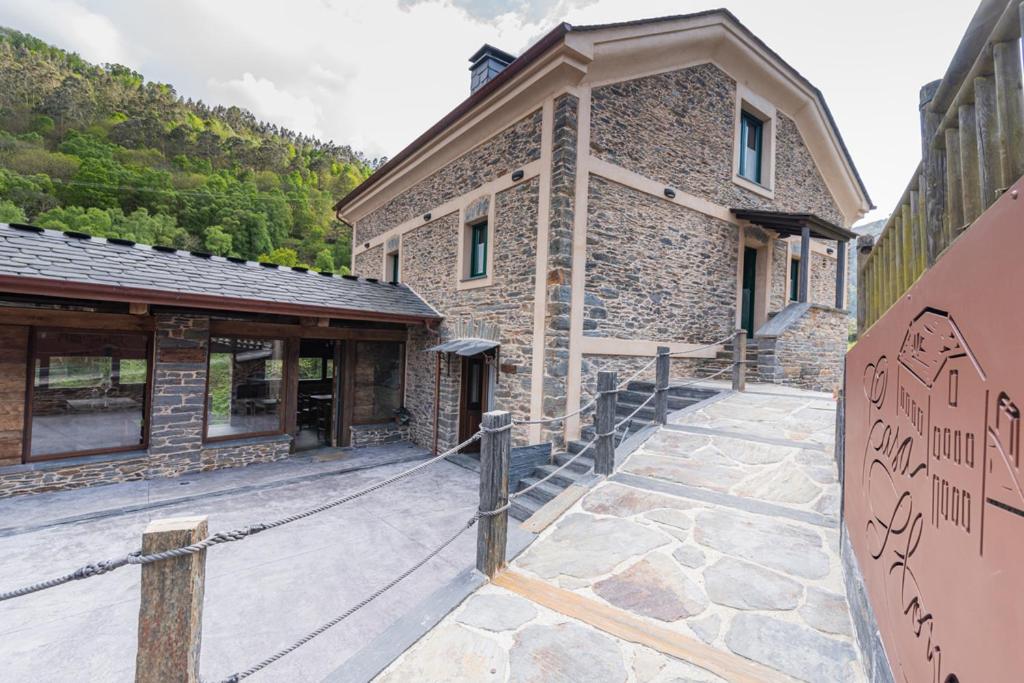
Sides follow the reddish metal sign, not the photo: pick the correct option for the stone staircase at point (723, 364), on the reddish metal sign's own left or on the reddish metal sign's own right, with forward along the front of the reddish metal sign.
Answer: on the reddish metal sign's own right

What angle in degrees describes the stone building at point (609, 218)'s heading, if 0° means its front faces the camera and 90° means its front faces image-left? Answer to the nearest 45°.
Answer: approximately 315°

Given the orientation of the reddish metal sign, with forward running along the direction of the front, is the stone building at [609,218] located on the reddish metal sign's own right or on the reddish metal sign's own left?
on the reddish metal sign's own right

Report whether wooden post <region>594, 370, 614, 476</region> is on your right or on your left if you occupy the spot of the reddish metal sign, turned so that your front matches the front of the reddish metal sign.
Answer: on your right

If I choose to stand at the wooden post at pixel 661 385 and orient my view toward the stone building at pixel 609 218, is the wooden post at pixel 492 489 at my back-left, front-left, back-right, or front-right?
back-left

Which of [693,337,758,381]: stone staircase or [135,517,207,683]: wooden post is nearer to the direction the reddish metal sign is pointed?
the wooden post
